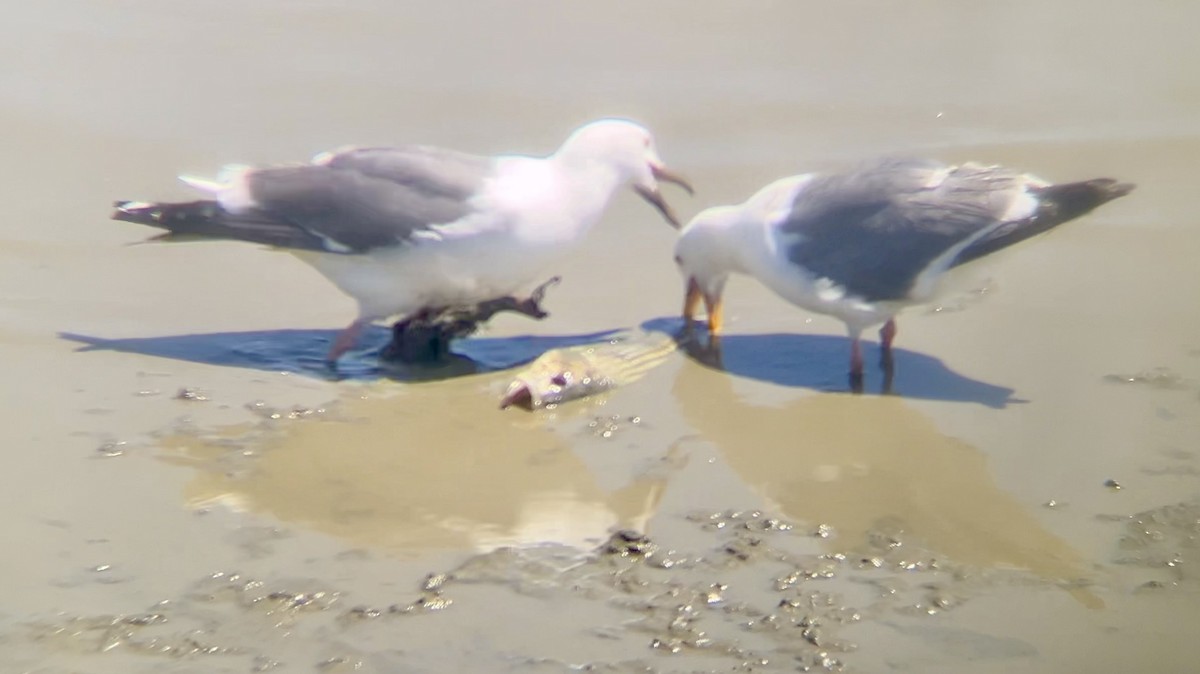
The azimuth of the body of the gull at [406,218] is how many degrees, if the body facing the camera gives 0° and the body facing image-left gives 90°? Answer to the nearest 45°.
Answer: approximately 270°

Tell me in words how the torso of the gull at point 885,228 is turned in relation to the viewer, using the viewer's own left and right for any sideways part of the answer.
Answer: facing to the left of the viewer

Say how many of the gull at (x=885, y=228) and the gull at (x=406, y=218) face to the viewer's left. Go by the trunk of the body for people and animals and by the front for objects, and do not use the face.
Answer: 1

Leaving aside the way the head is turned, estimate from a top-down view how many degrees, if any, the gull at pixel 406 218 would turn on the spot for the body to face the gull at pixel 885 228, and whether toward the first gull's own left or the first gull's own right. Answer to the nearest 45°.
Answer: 0° — it already faces it

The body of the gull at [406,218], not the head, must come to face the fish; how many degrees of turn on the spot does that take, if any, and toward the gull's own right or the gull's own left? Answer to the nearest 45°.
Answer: approximately 45° to the gull's own right
